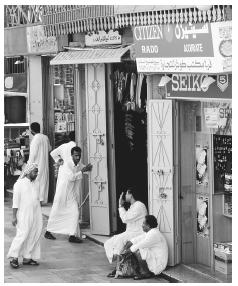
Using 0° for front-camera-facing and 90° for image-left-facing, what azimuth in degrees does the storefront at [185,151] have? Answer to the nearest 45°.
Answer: approximately 45°

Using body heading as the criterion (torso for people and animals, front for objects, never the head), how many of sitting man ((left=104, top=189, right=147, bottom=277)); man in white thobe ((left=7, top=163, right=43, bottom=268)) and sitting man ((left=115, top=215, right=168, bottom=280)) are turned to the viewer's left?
2

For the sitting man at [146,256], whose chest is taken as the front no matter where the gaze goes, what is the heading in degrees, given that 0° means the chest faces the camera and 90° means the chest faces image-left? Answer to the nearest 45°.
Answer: approximately 90°

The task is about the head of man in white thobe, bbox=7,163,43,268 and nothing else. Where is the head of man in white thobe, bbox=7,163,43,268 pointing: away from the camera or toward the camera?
toward the camera

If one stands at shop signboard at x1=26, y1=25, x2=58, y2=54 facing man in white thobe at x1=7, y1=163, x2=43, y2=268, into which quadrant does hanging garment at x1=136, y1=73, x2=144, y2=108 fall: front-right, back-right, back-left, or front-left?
front-left

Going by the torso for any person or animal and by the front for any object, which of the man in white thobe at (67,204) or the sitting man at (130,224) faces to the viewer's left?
the sitting man

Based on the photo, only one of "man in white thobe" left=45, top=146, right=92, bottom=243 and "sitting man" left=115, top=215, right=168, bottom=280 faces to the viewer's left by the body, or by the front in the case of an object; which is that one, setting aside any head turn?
the sitting man
